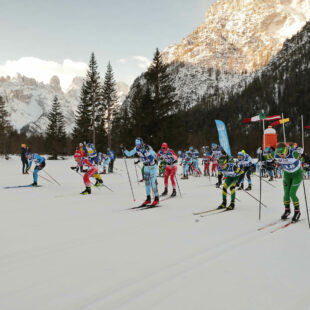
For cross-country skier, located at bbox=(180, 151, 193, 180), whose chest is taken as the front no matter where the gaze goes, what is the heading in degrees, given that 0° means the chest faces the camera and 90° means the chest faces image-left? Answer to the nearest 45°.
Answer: approximately 45°

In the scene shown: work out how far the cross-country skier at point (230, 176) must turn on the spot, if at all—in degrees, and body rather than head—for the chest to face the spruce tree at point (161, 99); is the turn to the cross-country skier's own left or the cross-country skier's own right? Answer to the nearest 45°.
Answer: approximately 135° to the cross-country skier's own right

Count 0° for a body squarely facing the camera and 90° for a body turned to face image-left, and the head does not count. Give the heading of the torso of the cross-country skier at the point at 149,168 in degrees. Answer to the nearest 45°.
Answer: approximately 45°

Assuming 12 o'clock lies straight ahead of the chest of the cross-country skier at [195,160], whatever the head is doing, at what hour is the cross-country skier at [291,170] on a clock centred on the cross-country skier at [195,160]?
the cross-country skier at [291,170] is roughly at 10 o'clock from the cross-country skier at [195,160].

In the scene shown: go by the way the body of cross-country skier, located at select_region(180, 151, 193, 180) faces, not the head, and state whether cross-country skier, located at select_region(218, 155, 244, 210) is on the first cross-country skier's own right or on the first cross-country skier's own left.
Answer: on the first cross-country skier's own left

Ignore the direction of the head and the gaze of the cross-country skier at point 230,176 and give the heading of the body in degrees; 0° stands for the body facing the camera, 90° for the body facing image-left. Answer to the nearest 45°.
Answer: approximately 45°

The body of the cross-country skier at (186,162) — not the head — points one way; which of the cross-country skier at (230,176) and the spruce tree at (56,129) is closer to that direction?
the cross-country skier

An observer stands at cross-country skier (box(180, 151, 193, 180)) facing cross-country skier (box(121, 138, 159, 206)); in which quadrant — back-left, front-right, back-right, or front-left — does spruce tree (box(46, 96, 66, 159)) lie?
back-right
